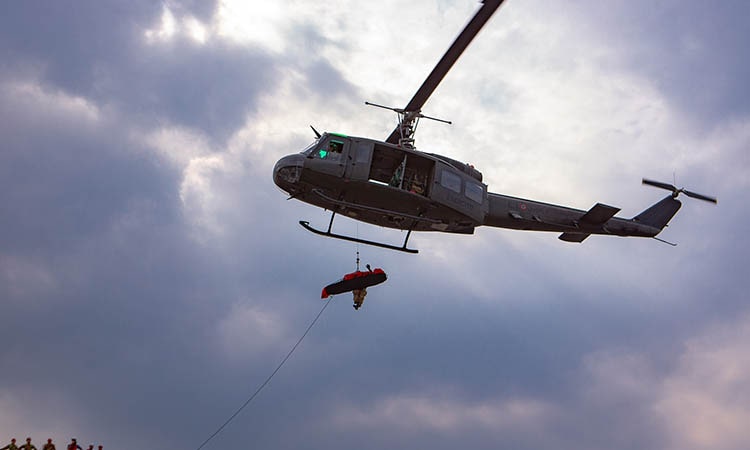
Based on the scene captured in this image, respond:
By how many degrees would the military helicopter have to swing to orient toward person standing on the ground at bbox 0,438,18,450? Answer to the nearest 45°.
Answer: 0° — it already faces them

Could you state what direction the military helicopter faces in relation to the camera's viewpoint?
facing to the left of the viewer
